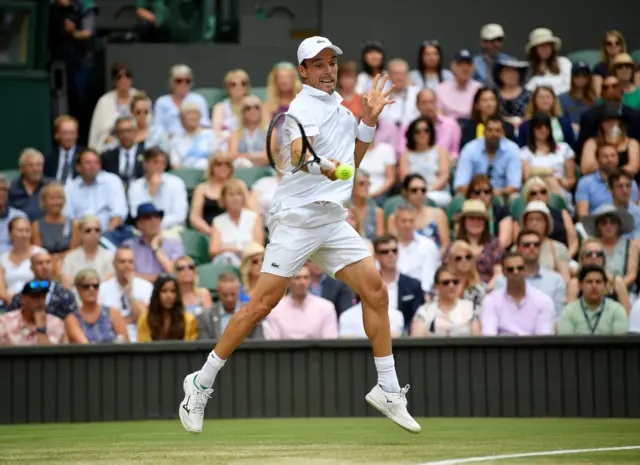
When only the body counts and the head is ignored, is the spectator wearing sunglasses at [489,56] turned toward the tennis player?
yes

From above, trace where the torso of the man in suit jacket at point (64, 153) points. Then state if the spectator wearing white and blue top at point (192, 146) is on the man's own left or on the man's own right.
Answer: on the man's own left

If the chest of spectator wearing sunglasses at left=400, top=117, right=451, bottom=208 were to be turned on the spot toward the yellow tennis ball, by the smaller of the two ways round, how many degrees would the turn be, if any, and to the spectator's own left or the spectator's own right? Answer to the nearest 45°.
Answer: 0° — they already face it

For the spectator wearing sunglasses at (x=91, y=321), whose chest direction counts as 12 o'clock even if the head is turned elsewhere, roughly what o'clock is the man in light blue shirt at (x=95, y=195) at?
The man in light blue shirt is roughly at 6 o'clock from the spectator wearing sunglasses.

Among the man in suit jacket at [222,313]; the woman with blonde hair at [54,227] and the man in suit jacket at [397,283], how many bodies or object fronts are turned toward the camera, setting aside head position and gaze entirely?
3

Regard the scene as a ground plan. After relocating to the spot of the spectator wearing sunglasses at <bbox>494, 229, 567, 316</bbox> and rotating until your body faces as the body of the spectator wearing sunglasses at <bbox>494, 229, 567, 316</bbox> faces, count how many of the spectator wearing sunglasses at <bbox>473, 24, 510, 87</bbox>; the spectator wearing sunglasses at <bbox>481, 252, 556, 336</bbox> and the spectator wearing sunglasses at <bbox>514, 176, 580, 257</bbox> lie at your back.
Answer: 2

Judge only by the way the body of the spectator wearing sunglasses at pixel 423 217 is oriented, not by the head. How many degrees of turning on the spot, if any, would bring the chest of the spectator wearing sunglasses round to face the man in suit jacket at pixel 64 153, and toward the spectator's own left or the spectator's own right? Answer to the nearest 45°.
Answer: approximately 90° to the spectator's own right

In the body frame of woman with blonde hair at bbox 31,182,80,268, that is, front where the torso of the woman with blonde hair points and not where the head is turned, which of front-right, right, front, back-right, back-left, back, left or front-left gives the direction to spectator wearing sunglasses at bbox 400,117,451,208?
left

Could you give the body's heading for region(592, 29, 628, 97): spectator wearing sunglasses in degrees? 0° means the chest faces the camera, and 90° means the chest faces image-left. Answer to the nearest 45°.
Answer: approximately 0°

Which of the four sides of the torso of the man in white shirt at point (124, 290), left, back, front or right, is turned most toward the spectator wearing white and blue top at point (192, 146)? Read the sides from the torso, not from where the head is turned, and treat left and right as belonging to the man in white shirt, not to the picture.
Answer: back

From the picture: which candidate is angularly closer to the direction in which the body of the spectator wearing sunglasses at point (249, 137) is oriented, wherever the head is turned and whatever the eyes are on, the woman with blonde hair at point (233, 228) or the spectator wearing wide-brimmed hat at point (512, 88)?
the woman with blonde hair
